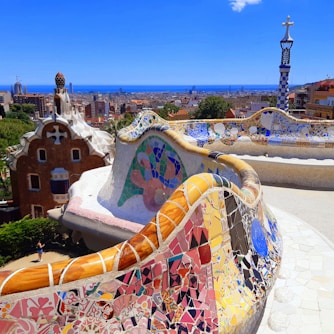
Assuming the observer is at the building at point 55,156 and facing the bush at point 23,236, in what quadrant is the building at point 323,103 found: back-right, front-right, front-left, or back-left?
back-left

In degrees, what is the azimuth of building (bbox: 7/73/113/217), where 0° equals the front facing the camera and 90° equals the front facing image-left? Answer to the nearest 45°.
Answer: approximately 0°

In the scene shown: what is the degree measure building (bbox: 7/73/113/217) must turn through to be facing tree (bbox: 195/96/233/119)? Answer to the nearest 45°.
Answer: approximately 135° to its left

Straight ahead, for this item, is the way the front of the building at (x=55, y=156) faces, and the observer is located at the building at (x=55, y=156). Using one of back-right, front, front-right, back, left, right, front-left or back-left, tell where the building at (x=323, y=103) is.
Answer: back-left

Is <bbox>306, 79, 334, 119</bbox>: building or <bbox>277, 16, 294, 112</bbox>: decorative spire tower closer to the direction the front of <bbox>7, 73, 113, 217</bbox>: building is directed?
the decorative spire tower

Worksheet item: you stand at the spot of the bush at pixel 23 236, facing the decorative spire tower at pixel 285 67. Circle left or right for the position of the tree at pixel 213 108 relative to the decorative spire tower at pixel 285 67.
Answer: left

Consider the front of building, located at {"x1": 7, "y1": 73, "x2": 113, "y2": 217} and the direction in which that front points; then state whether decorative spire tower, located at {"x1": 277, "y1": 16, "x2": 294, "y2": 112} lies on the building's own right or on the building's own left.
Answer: on the building's own left

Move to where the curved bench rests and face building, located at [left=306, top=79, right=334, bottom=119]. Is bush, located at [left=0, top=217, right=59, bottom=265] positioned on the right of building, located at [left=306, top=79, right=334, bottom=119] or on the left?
left

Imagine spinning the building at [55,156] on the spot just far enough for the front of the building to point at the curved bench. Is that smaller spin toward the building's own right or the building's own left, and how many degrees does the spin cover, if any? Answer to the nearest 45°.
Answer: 0° — it already faces it

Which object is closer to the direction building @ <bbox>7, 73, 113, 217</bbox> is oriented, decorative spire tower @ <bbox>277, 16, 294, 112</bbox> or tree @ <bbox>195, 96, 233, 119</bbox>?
the decorative spire tower
